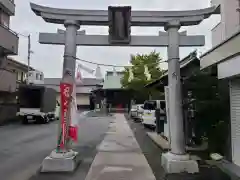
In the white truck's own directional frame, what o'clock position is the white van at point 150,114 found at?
The white van is roughly at 3 o'clock from the white truck.

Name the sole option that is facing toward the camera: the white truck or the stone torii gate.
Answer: the stone torii gate

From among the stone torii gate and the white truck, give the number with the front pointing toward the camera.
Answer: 1

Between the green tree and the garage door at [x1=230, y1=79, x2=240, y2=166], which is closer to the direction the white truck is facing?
the green tree

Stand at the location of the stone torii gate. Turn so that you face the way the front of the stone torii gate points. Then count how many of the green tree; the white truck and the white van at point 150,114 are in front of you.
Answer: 0

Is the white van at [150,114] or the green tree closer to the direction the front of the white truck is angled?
the green tree

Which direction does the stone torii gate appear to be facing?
toward the camera

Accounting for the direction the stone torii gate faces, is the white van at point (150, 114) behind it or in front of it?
behind

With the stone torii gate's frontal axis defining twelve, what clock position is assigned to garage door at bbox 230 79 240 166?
The garage door is roughly at 9 o'clock from the stone torii gate.

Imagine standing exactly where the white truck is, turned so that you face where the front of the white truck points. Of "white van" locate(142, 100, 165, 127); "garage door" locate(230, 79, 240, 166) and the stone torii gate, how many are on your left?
0

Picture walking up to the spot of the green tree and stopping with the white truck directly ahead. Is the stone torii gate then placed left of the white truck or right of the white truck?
left

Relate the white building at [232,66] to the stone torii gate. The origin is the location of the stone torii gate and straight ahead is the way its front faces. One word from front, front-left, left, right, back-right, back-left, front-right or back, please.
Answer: left

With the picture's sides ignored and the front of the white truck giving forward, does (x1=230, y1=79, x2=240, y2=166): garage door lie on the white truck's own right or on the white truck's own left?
on the white truck's own right

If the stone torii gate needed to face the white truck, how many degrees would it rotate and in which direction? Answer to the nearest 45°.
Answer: approximately 135° to its right

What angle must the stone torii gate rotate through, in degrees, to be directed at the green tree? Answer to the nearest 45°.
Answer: approximately 180°

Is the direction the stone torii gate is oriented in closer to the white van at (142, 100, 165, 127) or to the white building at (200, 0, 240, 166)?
the white building

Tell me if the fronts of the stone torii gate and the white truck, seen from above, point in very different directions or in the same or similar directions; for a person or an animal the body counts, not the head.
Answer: very different directions
